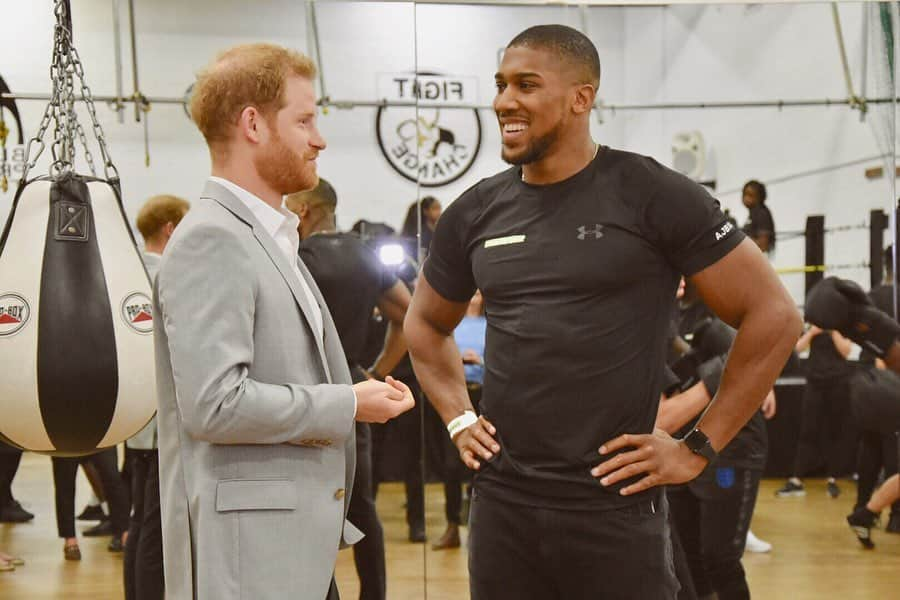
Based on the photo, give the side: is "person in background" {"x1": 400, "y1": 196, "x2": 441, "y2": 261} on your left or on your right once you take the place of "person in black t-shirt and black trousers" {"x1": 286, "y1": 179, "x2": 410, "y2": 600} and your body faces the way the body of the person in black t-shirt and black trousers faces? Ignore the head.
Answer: on your right

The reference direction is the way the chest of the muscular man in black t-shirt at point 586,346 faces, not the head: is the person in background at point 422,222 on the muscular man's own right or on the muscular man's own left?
on the muscular man's own right

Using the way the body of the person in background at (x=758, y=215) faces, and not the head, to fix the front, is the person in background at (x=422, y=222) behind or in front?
in front

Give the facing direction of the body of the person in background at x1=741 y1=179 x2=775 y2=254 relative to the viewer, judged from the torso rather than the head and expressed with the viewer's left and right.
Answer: facing the viewer and to the left of the viewer

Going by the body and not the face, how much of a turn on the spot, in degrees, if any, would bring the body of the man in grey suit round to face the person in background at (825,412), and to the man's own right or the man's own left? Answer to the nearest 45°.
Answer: approximately 45° to the man's own left

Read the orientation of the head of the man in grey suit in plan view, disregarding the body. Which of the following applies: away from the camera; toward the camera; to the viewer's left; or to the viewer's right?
to the viewer's right

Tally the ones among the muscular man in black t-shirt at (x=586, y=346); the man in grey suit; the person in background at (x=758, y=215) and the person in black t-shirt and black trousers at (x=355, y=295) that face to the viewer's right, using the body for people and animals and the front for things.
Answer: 1

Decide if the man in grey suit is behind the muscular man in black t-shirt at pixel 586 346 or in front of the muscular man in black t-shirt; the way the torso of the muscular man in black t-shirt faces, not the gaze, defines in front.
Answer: in front

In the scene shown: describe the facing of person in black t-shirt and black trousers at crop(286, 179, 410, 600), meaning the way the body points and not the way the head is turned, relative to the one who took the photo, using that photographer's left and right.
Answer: facing away from the viewer and to the left of the viewer

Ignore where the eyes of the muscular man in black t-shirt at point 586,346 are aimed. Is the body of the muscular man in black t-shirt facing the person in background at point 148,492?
no

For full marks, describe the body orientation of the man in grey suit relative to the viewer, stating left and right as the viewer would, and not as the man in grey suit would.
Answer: facing to the right of the viewer

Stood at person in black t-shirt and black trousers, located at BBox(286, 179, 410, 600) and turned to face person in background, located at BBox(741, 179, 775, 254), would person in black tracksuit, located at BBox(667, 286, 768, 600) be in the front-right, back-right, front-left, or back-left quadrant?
front-right

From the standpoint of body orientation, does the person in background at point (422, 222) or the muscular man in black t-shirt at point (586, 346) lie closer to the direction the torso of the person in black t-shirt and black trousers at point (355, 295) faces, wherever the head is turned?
the person in background

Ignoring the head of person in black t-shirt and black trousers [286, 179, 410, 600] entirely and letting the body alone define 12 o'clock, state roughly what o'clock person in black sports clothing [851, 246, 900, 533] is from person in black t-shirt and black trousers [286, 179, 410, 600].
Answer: person in black sports clothing [851, 246, 900, 533] is roughly at 4 o'clock from person in black t-shirt and black trousers [286, 179, 410, 600].

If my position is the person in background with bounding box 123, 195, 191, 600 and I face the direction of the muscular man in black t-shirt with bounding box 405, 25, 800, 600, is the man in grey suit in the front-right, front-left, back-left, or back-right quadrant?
front-right
